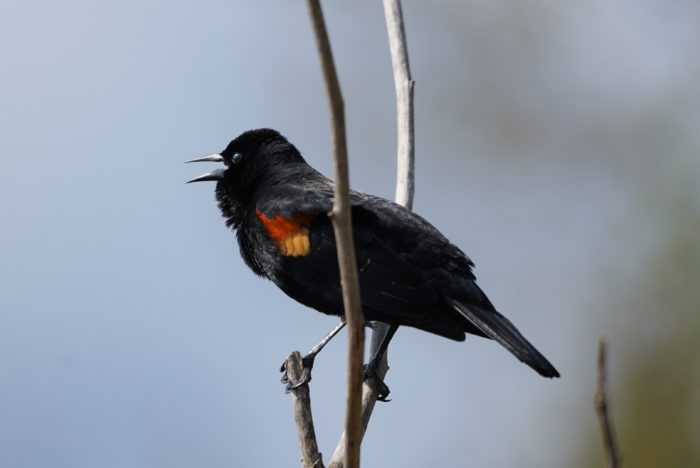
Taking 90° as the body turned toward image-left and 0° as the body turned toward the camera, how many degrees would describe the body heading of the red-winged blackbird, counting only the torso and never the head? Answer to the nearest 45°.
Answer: approximately 90°

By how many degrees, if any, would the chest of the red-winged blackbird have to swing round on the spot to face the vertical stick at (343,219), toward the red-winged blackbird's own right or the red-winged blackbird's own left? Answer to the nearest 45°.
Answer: approximately 90° to the red-winged blackbird's own left
